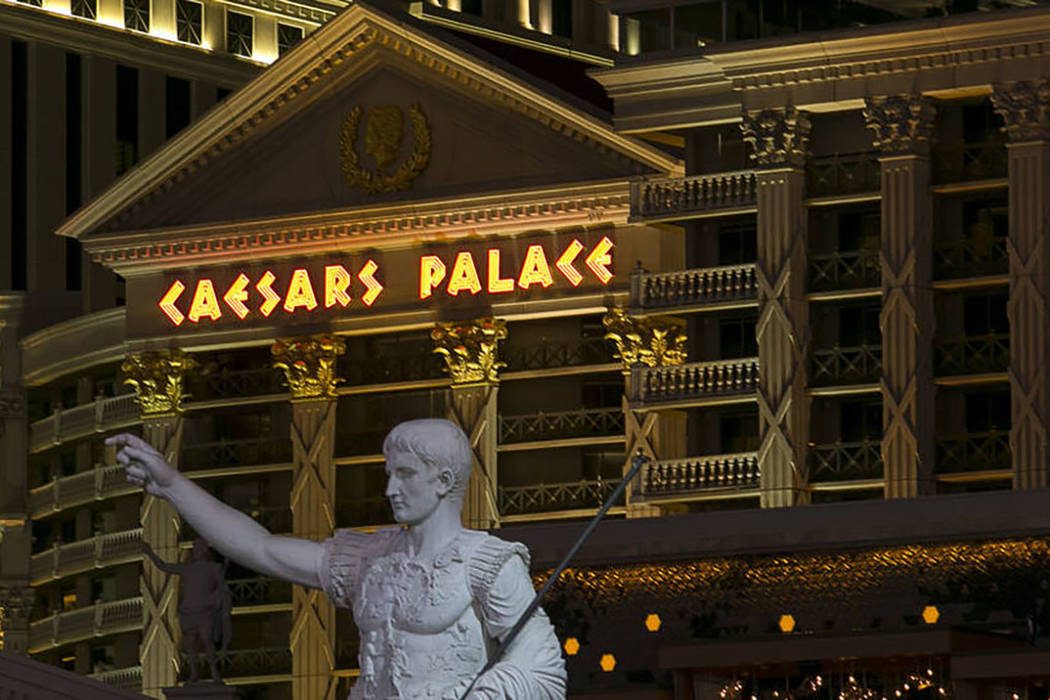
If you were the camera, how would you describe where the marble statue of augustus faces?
facing the viewer and to the left of the viewer
